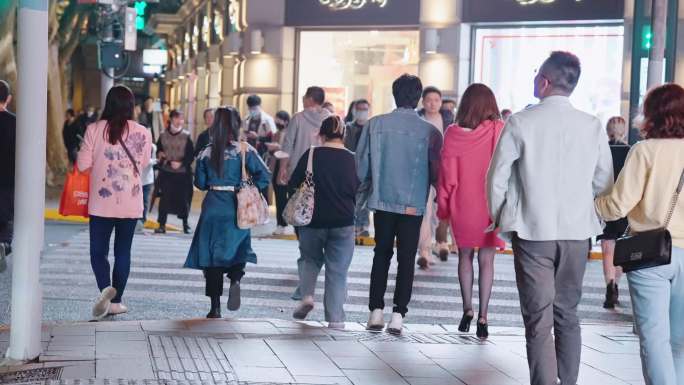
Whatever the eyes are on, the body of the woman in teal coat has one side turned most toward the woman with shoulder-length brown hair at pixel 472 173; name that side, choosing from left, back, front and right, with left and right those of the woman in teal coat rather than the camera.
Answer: right

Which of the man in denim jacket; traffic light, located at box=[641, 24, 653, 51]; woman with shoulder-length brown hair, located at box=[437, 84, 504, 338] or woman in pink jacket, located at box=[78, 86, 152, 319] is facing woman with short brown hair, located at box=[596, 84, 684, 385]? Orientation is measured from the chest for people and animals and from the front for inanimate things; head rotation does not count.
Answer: the traffic light

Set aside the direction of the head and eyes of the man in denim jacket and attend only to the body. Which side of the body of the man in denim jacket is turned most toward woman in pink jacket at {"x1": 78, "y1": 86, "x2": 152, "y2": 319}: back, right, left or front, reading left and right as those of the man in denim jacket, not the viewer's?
left

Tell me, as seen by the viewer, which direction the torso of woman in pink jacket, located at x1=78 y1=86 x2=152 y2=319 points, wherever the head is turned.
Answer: away from the camera

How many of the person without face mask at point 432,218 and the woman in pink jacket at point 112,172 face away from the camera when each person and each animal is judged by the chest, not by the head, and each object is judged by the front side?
1

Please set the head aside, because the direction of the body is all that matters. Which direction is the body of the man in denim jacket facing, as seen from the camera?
away from the camera

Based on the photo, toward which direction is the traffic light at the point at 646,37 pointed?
toward the camera

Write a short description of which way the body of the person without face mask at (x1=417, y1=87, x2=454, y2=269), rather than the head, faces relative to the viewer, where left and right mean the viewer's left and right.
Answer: facing the viewer

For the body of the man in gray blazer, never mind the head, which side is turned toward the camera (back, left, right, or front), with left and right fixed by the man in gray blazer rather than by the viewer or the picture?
back

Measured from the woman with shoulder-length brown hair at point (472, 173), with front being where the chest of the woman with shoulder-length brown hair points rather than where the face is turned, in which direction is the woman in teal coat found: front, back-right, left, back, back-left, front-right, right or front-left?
left

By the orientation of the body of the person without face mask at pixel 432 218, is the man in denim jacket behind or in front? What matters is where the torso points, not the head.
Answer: in front

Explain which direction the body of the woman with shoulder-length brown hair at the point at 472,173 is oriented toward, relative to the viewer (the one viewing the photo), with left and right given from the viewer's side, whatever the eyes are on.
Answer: facing away from the viewer

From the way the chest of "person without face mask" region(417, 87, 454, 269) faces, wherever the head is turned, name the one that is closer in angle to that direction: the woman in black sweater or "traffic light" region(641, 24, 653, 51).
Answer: the woman in black sweater

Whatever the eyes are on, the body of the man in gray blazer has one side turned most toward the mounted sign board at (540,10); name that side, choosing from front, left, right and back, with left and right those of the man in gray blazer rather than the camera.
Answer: front

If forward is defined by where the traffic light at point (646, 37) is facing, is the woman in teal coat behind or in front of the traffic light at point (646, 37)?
in front

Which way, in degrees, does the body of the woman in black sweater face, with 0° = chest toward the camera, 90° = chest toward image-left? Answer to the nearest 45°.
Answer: approximately 180°

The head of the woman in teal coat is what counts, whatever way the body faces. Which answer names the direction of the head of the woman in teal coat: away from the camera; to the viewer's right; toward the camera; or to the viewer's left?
away from the camera

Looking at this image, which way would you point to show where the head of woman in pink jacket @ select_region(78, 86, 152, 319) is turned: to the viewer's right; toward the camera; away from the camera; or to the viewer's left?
away from the camera

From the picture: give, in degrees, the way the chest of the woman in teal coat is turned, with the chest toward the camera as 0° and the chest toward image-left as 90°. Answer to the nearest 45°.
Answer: approximately 180°

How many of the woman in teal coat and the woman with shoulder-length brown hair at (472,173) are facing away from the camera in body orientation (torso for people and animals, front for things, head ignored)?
2
